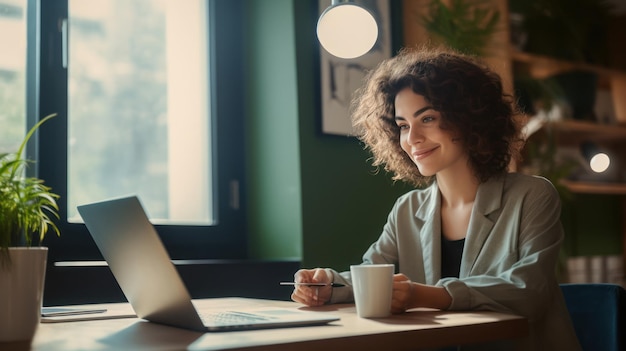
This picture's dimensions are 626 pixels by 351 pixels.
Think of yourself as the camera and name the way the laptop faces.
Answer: facing away from the viewer and to the right of the viewer

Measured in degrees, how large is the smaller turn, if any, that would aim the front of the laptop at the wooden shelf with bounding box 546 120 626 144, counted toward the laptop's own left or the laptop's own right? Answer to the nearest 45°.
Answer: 0° — it already faces it

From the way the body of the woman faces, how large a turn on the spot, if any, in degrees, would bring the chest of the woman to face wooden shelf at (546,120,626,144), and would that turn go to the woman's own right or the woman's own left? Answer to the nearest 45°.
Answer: approximately 135° to the woman's own right

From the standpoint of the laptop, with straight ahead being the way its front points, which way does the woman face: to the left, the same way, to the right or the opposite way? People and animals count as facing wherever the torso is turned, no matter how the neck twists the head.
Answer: the opposite way

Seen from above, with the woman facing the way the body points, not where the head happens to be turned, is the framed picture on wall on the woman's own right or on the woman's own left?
on the woman's own right

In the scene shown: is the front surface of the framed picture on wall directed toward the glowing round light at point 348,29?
yes

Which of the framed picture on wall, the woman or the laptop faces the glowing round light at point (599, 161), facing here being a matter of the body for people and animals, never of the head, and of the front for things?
the laptop

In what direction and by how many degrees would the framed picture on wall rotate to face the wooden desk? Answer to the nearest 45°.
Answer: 0° — it already faces it

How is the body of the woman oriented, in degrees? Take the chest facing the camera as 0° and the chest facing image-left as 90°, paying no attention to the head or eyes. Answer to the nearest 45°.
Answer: approximately 45°

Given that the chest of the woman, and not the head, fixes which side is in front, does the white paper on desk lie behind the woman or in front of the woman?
in front

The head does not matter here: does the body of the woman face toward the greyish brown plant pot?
yes

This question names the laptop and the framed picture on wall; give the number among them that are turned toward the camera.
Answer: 1
